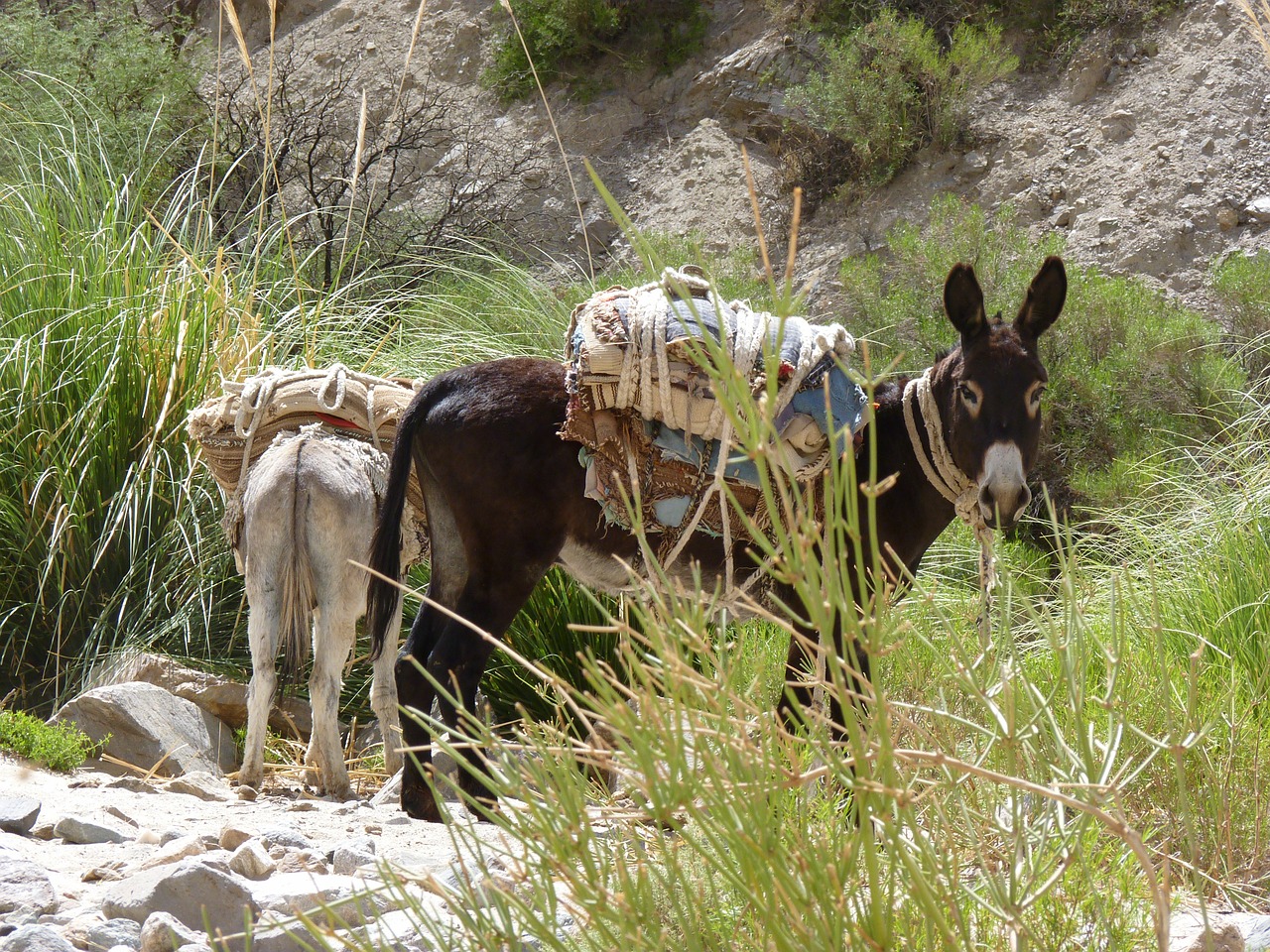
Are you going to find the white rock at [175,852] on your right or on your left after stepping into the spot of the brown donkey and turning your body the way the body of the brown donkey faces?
on your right

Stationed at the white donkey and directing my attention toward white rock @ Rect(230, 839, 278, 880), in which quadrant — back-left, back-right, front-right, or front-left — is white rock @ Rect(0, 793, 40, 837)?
front-right

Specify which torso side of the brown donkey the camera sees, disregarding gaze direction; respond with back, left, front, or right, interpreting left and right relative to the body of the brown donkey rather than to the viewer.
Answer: right

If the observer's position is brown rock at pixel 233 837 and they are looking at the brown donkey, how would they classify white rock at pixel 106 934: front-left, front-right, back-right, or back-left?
back-right

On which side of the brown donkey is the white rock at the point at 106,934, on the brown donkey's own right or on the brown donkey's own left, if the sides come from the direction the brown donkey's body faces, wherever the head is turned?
on the brown donkey's own right

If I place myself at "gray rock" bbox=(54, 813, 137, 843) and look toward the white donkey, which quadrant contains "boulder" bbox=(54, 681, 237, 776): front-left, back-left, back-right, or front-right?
front-left

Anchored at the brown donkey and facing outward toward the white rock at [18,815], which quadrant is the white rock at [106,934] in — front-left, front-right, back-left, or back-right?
front-left

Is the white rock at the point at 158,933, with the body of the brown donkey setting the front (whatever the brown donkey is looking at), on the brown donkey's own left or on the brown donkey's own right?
on the brown donkey's own right

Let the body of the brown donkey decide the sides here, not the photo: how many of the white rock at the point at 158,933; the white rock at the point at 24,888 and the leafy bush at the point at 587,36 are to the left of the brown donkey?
1

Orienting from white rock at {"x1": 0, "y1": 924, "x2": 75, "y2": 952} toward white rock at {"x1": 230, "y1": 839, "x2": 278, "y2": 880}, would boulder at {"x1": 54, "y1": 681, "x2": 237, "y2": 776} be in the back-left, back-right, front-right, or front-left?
front-left
